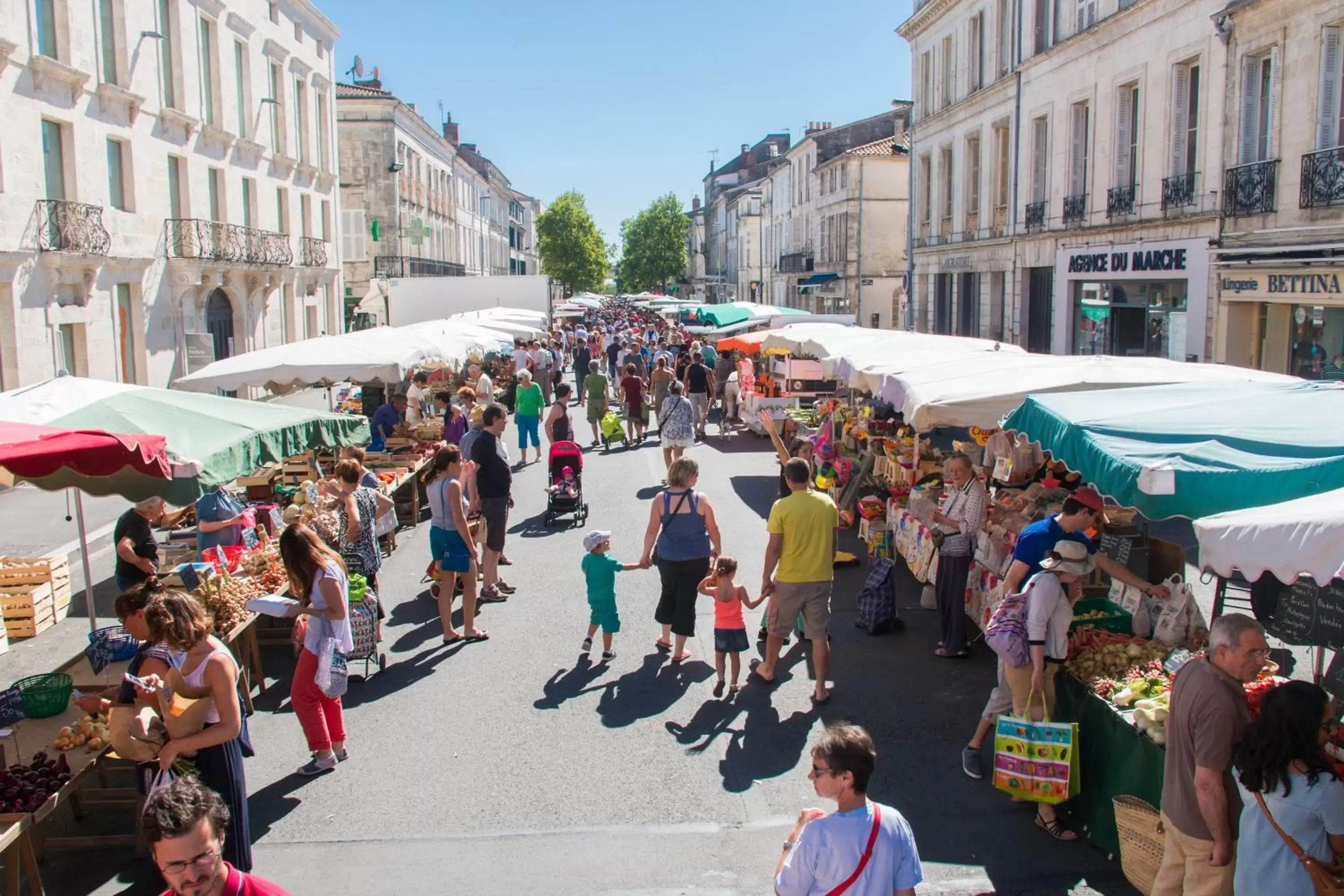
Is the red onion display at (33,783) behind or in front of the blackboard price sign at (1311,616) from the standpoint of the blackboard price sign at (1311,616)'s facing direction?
in front

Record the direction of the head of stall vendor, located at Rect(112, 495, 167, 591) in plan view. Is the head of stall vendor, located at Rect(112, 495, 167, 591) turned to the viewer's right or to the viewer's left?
to the viewer's right

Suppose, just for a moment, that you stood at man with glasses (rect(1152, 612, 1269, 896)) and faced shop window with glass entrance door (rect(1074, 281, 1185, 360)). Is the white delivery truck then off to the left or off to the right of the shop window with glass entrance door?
left

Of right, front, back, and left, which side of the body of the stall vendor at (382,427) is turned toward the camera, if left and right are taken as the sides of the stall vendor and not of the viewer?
right

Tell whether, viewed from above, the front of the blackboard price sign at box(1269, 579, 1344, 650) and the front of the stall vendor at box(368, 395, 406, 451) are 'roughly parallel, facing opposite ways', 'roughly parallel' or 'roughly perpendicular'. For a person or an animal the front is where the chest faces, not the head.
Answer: roughly parallel, facing opposite ways

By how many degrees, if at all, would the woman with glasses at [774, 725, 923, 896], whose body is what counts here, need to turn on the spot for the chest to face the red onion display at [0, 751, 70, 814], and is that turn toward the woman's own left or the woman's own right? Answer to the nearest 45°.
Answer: approximately 45° to the woman's own left

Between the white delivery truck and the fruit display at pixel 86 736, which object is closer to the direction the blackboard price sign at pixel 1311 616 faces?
the fruit display

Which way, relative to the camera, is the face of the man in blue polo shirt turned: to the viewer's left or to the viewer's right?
to the viewer's right

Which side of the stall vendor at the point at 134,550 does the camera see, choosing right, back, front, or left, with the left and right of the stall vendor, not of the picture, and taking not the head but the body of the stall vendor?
right

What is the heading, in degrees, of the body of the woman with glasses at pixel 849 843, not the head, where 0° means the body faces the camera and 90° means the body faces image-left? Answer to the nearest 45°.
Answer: approximately 135°

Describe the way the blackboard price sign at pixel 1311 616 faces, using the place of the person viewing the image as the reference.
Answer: facing the viewer and to the left of the viewer
